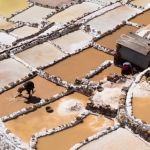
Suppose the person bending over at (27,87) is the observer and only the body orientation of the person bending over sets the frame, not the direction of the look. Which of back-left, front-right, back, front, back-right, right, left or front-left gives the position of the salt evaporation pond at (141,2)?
back-right

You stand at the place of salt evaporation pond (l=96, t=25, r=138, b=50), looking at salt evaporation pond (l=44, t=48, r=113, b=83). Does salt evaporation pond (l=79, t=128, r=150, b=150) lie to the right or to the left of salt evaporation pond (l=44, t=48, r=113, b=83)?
left

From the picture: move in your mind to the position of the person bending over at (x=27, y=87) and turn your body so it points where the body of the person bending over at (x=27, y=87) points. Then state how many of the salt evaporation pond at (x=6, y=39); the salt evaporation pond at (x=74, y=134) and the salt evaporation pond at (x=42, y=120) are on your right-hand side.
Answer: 1

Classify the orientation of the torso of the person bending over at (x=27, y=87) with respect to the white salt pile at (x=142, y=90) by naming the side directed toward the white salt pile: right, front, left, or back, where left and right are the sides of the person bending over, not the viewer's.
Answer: back

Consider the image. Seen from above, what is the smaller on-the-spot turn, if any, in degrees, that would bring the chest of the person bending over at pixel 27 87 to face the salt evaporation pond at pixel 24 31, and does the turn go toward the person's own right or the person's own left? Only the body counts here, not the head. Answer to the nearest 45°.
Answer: approximately 90° to the person's own right

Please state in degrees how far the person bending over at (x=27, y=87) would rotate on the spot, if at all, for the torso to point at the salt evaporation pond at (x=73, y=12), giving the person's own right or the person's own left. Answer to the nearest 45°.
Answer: approximately 90° to the person's own right

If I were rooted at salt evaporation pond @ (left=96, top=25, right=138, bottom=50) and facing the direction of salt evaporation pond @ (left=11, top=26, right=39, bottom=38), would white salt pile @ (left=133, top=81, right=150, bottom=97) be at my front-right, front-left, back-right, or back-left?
back-left

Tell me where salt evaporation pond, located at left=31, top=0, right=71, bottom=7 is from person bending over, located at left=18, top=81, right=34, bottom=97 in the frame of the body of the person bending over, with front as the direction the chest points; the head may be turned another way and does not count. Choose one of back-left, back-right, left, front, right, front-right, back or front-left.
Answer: right

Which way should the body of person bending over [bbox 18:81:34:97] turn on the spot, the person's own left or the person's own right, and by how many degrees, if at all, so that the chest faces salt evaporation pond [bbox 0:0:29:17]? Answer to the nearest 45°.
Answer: approximately 90° to the person's own right

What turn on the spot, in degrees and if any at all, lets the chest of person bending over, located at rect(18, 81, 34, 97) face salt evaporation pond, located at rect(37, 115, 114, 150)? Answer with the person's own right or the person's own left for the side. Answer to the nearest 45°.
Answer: approximately 135° to the person's own left

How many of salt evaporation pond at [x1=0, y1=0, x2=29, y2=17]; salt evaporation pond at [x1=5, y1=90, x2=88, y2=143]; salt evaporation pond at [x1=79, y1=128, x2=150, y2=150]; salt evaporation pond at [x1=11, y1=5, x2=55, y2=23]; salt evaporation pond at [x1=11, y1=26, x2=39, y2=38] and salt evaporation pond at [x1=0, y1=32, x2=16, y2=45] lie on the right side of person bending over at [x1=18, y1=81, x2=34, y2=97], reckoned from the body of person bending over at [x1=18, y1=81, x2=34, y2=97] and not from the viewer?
4

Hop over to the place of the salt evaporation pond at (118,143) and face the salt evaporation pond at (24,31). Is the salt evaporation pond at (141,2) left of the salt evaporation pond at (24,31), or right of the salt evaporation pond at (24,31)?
right

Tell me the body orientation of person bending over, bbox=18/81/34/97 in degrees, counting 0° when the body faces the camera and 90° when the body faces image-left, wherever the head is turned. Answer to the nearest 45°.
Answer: approximately 90°

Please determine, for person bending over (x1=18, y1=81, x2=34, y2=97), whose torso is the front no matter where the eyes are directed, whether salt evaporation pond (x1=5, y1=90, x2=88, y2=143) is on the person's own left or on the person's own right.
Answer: on the person's own left

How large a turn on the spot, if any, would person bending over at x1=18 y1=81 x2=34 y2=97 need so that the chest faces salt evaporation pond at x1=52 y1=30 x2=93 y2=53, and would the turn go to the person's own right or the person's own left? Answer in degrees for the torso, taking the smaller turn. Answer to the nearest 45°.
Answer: approximately 135° to the person's own right

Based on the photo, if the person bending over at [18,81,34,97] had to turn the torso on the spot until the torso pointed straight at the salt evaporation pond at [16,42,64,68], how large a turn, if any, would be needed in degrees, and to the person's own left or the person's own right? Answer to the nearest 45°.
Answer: approximately 90° to the person's own right

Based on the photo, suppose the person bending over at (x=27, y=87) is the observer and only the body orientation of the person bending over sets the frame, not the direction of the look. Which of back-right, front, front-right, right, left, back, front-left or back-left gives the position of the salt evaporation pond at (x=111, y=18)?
back-right
